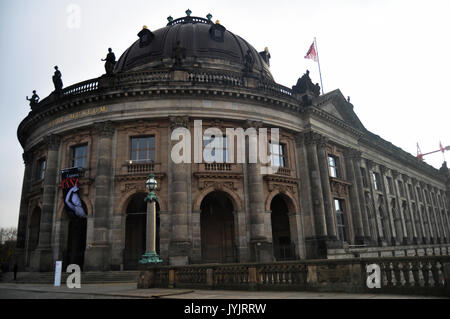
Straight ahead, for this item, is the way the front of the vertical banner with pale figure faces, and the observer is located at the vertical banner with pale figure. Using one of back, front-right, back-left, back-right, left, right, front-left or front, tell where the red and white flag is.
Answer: back-left

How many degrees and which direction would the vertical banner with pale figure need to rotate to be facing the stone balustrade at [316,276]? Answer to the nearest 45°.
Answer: approximately 90° to its left

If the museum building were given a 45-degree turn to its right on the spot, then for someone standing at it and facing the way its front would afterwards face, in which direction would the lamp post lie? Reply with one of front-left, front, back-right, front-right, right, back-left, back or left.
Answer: left

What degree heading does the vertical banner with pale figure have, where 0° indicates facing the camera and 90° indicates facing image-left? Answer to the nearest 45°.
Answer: approximately 45°

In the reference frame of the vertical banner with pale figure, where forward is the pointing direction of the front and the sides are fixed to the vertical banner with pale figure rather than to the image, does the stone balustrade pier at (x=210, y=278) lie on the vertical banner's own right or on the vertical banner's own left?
on the vertical banner's own left

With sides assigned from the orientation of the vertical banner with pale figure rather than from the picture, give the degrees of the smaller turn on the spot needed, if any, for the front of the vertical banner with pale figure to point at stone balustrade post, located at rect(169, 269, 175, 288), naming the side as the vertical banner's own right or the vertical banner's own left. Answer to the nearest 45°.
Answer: approximately 45° to the vertical banner's own left

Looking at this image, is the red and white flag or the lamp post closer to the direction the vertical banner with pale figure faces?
the lamp post

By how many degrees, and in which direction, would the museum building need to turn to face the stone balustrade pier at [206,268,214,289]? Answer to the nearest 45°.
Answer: approximately 45° to its left
